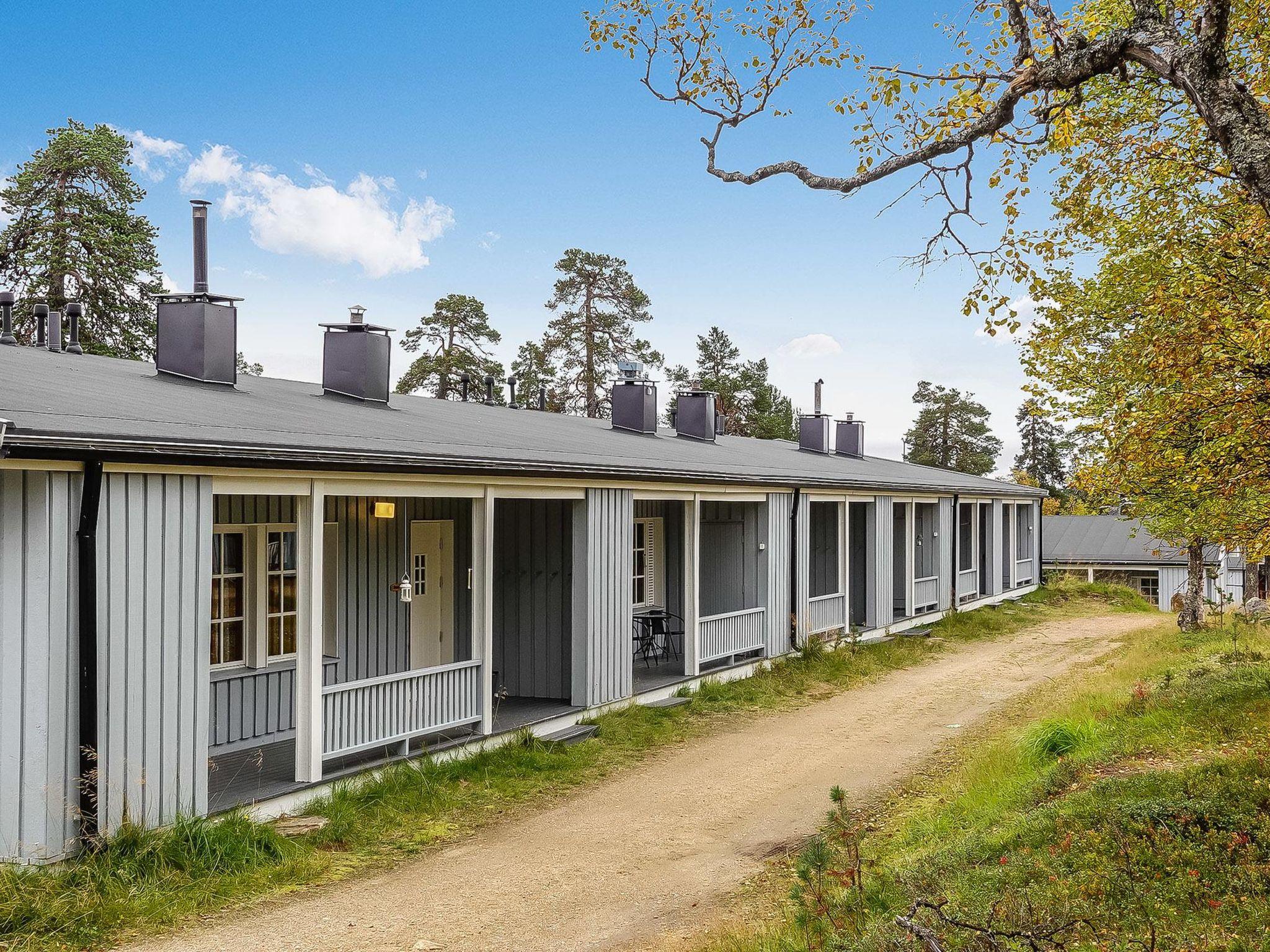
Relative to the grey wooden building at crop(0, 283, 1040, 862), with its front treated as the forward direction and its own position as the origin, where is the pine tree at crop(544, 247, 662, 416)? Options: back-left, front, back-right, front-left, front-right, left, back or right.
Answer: back-left

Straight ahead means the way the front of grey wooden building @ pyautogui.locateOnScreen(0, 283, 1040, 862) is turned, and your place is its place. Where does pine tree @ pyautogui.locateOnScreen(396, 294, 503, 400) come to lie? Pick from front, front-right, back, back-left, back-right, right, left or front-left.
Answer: back-left

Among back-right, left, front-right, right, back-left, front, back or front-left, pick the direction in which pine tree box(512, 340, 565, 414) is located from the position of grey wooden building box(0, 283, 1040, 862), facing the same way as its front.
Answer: back-left

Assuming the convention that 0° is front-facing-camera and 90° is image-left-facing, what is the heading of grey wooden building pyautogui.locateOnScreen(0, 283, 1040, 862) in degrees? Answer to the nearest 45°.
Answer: approximately 315°

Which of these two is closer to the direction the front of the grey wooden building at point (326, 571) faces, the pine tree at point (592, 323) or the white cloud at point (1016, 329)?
the white cloud

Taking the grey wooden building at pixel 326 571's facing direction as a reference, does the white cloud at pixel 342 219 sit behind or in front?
behind

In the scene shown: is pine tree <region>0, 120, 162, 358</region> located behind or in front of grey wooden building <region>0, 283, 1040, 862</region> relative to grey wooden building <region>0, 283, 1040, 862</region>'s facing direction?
behind

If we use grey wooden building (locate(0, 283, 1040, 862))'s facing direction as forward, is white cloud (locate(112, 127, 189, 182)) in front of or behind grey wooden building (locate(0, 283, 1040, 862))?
behind
